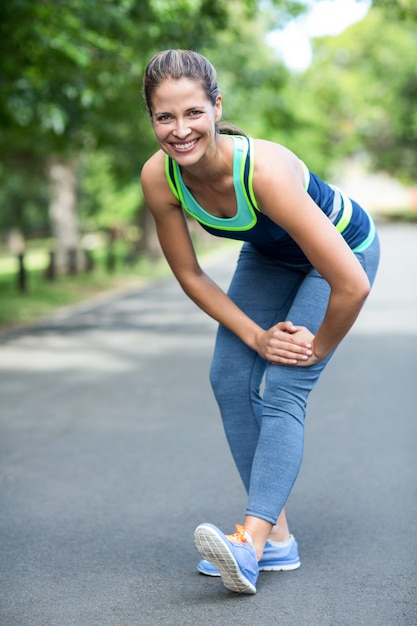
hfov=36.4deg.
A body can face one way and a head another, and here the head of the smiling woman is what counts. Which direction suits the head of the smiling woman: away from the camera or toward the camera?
toward the camera

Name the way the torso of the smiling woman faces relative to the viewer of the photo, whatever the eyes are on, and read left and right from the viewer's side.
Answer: facing the viewer and to the left of the viewer

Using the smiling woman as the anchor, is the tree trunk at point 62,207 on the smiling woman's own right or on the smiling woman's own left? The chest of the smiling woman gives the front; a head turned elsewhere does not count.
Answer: on the smiling woman's own right
